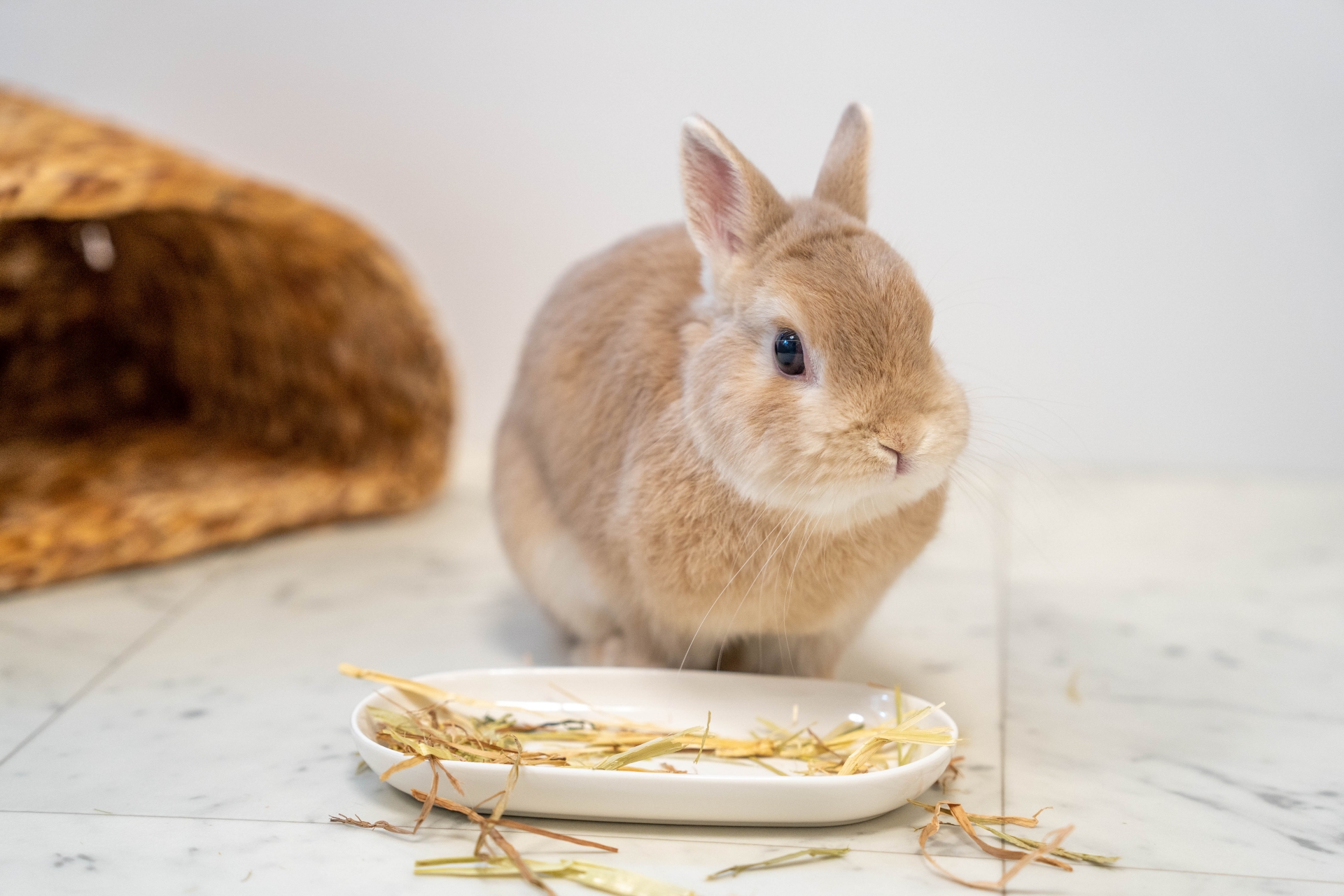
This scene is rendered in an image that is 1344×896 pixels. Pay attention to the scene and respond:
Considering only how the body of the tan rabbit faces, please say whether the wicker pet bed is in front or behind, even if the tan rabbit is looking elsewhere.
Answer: behind

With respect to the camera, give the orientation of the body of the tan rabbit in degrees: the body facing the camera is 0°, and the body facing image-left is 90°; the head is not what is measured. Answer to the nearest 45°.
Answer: approximately 315°

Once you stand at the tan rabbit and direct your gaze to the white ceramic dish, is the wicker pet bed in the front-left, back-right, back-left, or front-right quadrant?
back-right
